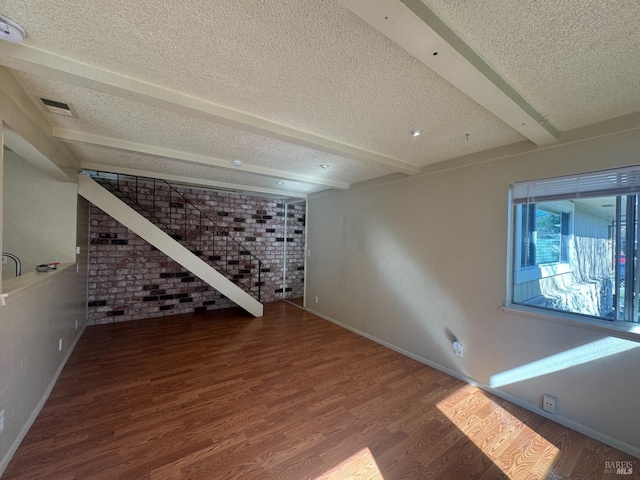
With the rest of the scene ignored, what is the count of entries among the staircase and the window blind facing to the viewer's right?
1

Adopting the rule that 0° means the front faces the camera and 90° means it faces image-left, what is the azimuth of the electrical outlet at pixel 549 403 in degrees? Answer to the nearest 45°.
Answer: approximately 45°

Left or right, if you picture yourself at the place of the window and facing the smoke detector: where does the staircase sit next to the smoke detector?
right

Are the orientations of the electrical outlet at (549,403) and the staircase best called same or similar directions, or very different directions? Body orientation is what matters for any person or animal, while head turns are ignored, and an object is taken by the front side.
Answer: very different directions

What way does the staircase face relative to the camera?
to the viewer's right

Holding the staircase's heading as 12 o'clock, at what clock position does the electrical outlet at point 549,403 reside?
The electrical outlet is roughly at 2 o'clock from the staircase.

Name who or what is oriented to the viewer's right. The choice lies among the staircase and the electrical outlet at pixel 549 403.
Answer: the staircase

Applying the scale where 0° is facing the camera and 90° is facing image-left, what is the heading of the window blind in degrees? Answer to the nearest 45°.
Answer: approximately 45°

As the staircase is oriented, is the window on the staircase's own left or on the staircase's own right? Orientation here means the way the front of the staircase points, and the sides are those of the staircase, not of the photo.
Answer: on the staircase's own right

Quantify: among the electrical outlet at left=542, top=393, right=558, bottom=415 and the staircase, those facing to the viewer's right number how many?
1

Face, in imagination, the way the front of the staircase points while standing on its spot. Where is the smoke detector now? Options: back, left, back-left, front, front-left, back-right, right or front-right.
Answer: right
